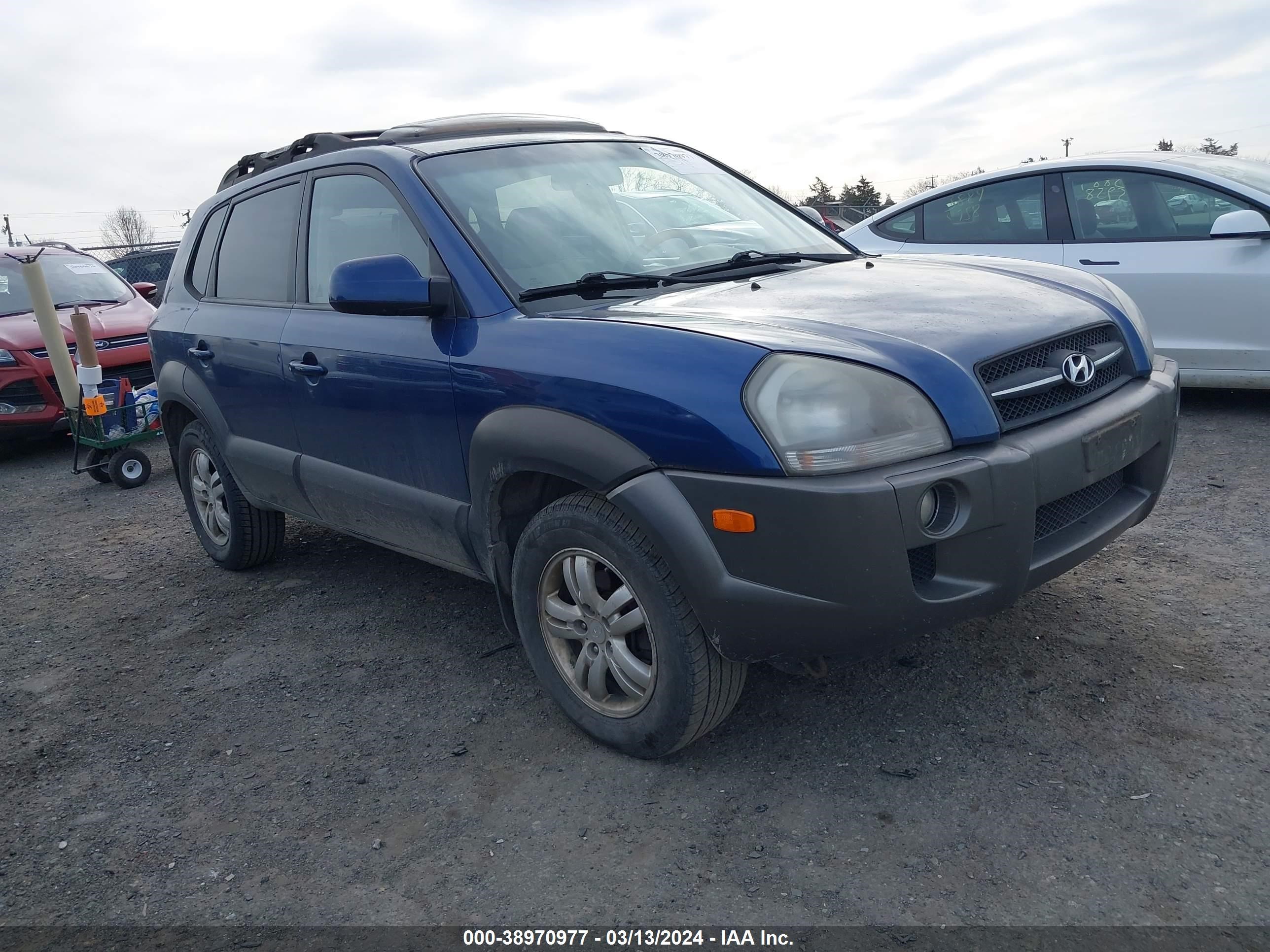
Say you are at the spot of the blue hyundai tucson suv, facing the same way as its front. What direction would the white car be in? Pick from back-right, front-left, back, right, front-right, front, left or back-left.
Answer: left

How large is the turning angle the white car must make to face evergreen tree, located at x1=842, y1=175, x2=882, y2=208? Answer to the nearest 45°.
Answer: approximately 90° to its left

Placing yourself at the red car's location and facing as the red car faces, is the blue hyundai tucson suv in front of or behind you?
in front

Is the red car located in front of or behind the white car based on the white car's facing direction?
behind

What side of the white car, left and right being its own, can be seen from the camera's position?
right

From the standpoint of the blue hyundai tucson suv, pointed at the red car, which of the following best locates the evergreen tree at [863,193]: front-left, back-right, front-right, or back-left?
front-right

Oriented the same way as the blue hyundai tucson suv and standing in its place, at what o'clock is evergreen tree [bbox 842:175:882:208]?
The evergreen tree is roughly at 8 o'clock from the blue hyundai tucson suv.

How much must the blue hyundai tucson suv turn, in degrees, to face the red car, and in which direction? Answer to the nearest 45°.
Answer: approximately 180°

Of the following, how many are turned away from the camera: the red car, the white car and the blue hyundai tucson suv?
0

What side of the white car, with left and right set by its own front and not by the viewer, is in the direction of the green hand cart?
back

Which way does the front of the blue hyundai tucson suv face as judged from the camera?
facing the viewer and to the right of the viewer
